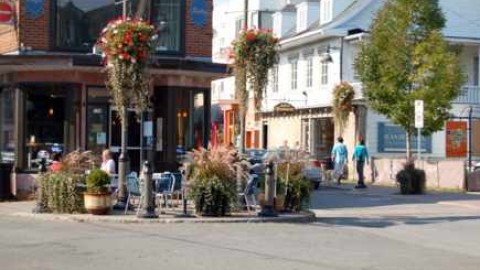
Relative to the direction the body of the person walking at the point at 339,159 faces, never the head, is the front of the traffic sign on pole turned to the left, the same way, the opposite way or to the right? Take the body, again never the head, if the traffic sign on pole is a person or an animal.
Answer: the opposite way

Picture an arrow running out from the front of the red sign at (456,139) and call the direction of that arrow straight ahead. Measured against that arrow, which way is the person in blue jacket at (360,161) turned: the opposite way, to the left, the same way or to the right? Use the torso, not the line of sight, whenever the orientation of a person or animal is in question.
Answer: the opposite way

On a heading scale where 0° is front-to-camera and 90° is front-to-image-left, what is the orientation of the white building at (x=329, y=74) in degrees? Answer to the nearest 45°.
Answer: approximately 45°

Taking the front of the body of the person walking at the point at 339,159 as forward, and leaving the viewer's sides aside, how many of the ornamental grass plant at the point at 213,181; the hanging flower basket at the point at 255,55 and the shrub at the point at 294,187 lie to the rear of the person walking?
3

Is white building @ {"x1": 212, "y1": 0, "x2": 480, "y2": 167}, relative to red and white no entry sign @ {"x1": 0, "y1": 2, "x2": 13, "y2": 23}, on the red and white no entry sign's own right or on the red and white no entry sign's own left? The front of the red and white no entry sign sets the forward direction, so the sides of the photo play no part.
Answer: on the red and white no entry sign's own left

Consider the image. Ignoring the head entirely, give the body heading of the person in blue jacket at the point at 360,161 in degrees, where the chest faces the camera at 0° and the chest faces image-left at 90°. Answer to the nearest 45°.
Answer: approximately 180°

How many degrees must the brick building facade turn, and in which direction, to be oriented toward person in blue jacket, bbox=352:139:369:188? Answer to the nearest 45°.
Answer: approximately 135° to its left

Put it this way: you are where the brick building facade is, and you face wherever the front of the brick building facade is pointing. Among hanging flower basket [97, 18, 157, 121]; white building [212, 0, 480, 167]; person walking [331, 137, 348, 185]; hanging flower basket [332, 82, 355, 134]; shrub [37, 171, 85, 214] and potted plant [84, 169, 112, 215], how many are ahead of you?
3

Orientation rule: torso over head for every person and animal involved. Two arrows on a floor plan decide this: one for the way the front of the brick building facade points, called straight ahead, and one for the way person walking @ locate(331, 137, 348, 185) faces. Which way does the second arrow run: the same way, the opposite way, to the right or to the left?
the opposite way

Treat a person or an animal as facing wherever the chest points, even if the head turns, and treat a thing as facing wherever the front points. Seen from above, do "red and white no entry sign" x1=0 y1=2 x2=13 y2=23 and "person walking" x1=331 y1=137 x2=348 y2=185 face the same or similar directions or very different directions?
very different directions

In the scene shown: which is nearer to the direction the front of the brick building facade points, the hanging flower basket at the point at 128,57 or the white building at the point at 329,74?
the hanging flower basket
